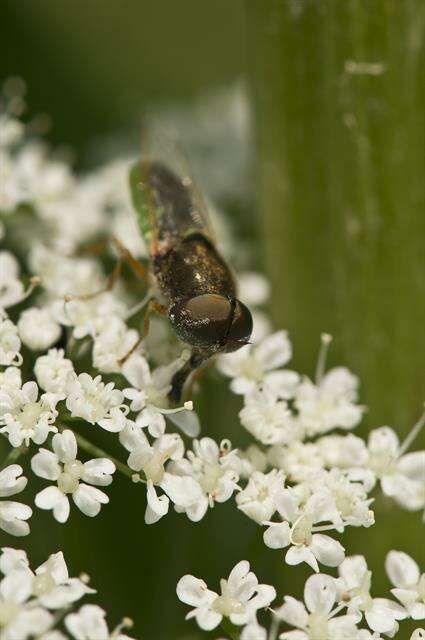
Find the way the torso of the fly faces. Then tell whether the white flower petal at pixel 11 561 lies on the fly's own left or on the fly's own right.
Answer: on the fly's own right

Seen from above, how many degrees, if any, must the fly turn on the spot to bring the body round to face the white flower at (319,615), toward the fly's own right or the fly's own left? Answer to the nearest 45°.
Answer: approximately 45° to the fly's own right

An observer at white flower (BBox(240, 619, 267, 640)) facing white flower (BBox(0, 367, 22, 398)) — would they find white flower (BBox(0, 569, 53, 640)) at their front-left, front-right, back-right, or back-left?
front-left

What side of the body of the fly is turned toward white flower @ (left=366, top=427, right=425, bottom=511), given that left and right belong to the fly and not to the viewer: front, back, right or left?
front

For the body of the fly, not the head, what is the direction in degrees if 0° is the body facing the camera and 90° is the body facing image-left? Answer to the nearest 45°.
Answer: approximately 315°

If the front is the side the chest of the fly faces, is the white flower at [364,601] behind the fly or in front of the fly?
in front

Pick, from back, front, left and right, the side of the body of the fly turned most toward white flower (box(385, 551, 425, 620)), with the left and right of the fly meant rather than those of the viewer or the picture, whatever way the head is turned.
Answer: front

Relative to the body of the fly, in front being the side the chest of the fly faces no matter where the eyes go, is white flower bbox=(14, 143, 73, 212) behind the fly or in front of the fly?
behind

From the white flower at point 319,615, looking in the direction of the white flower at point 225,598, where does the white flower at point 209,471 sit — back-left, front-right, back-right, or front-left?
front-right

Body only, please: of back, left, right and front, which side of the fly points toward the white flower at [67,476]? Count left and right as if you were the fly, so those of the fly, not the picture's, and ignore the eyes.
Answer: right
